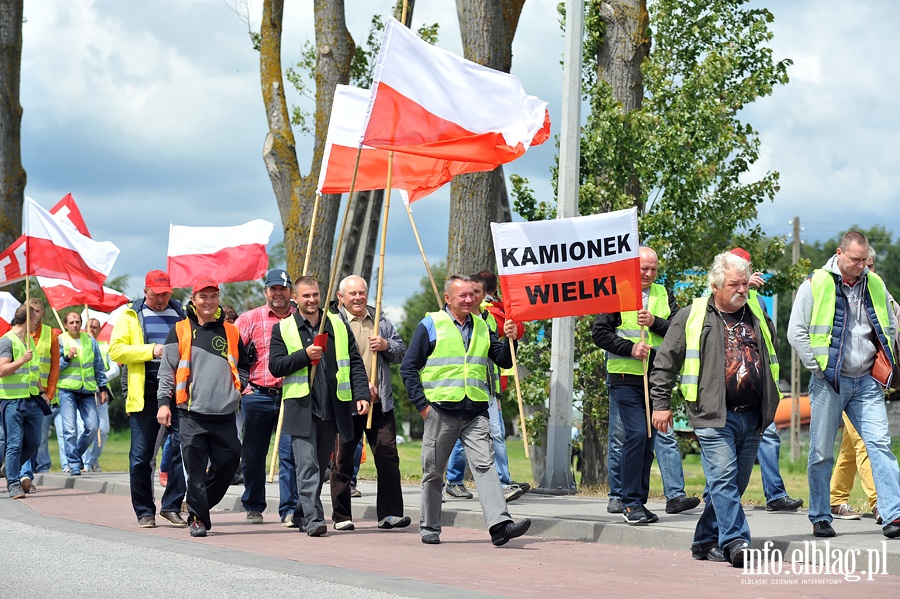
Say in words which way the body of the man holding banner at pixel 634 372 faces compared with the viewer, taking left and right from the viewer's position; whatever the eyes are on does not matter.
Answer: facing the viewer and to the right of the viewer

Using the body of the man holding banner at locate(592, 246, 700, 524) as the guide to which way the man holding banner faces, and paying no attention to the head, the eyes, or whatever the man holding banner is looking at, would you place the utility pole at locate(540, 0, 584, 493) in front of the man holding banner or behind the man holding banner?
behind

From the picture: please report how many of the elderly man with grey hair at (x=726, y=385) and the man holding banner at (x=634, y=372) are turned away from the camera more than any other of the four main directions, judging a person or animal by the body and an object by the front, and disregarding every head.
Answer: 0

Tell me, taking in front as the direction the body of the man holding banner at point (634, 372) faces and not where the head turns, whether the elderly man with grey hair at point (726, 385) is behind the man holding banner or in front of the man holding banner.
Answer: in front
